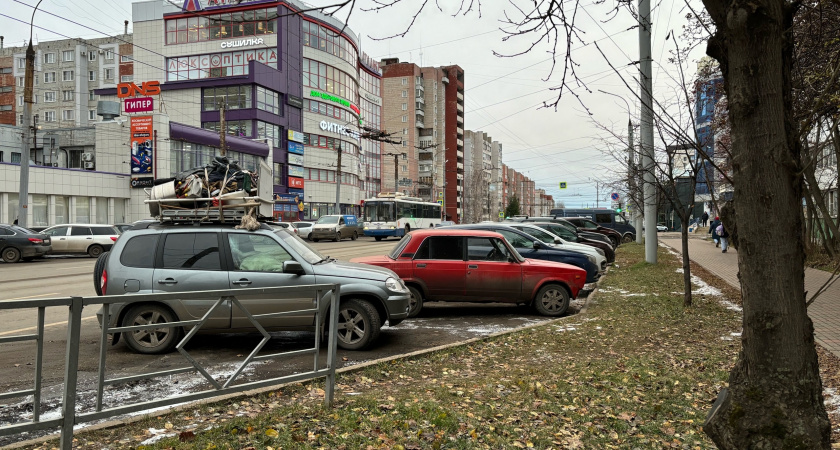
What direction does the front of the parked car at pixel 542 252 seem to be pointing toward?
to the viewer's right

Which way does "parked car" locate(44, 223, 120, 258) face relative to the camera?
to the viewer's left

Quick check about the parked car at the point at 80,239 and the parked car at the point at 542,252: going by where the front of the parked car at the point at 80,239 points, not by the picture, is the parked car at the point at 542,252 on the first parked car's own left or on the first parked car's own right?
on the first parked car's own left

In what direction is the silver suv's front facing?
to the viewer's right

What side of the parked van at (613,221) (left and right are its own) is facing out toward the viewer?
right

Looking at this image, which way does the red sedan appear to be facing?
to the viewer's right

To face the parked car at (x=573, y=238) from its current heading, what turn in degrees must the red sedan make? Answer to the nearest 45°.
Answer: approximately 90° to its left

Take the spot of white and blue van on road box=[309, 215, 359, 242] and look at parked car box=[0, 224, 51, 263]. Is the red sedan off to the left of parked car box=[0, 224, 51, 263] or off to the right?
left

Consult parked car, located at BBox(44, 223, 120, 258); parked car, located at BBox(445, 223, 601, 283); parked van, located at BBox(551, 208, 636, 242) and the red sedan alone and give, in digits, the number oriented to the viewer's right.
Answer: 3

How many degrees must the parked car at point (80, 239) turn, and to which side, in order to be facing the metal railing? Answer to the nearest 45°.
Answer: approximately 90° to its left

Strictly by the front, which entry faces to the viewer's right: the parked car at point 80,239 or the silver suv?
the silver suv
